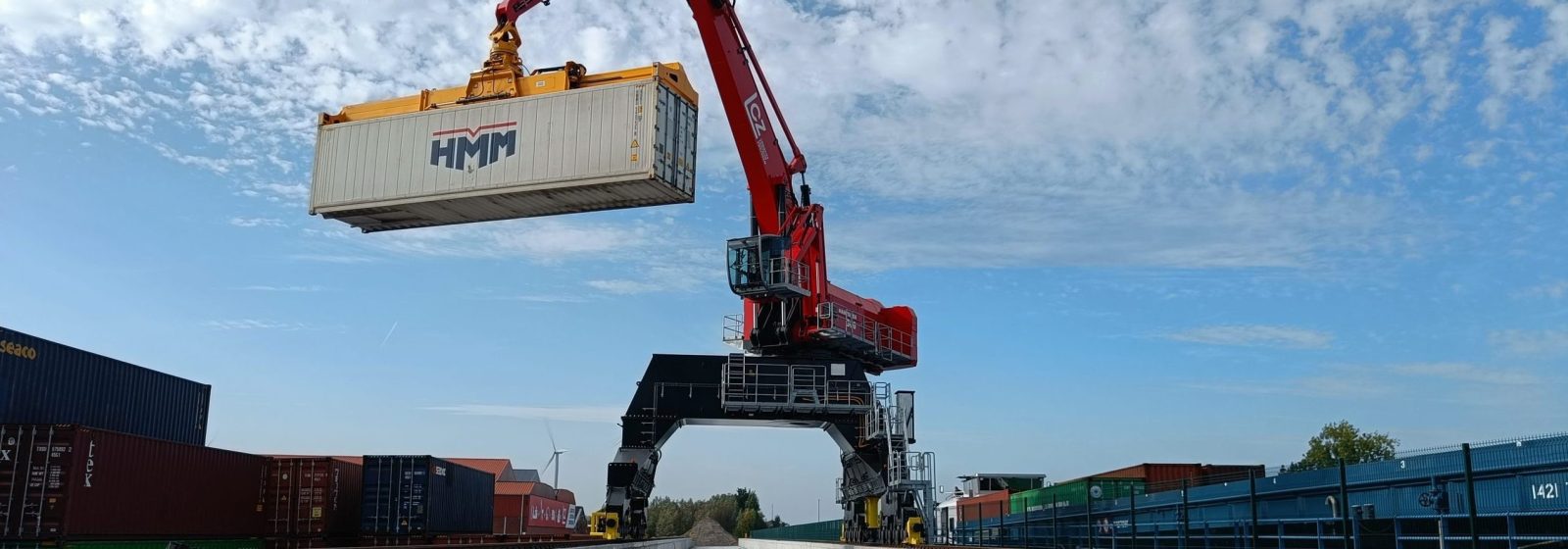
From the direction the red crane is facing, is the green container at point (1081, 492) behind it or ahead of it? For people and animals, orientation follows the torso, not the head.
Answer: behind

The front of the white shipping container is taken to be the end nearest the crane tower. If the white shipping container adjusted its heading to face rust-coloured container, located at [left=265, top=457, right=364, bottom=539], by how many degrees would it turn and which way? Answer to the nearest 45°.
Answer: approximately 180°

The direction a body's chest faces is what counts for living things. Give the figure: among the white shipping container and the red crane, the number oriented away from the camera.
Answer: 0

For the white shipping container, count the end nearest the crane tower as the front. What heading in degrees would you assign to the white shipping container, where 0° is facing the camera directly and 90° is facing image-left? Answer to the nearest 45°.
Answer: approximately 315°

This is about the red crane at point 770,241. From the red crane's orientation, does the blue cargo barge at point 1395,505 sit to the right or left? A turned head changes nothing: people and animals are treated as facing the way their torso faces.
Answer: on its left

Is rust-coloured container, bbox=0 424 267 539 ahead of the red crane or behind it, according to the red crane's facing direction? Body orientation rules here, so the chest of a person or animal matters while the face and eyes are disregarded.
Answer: ahead

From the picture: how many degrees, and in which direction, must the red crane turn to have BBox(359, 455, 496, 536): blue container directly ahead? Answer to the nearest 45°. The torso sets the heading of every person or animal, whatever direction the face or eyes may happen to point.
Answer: approximately 45° to its right

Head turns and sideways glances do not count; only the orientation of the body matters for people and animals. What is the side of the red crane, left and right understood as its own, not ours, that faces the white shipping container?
front

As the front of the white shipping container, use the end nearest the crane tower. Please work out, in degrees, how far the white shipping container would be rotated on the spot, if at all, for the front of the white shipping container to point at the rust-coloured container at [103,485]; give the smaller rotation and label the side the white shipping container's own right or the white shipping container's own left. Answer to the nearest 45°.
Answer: approximately 135° to the white shipping container's own right

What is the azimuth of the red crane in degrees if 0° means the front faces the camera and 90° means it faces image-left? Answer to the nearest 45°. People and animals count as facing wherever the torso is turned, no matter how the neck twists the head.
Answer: approximately 45°

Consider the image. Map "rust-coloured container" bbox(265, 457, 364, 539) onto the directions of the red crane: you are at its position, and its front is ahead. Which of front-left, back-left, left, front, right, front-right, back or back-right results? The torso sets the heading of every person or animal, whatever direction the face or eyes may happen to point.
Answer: front-right
